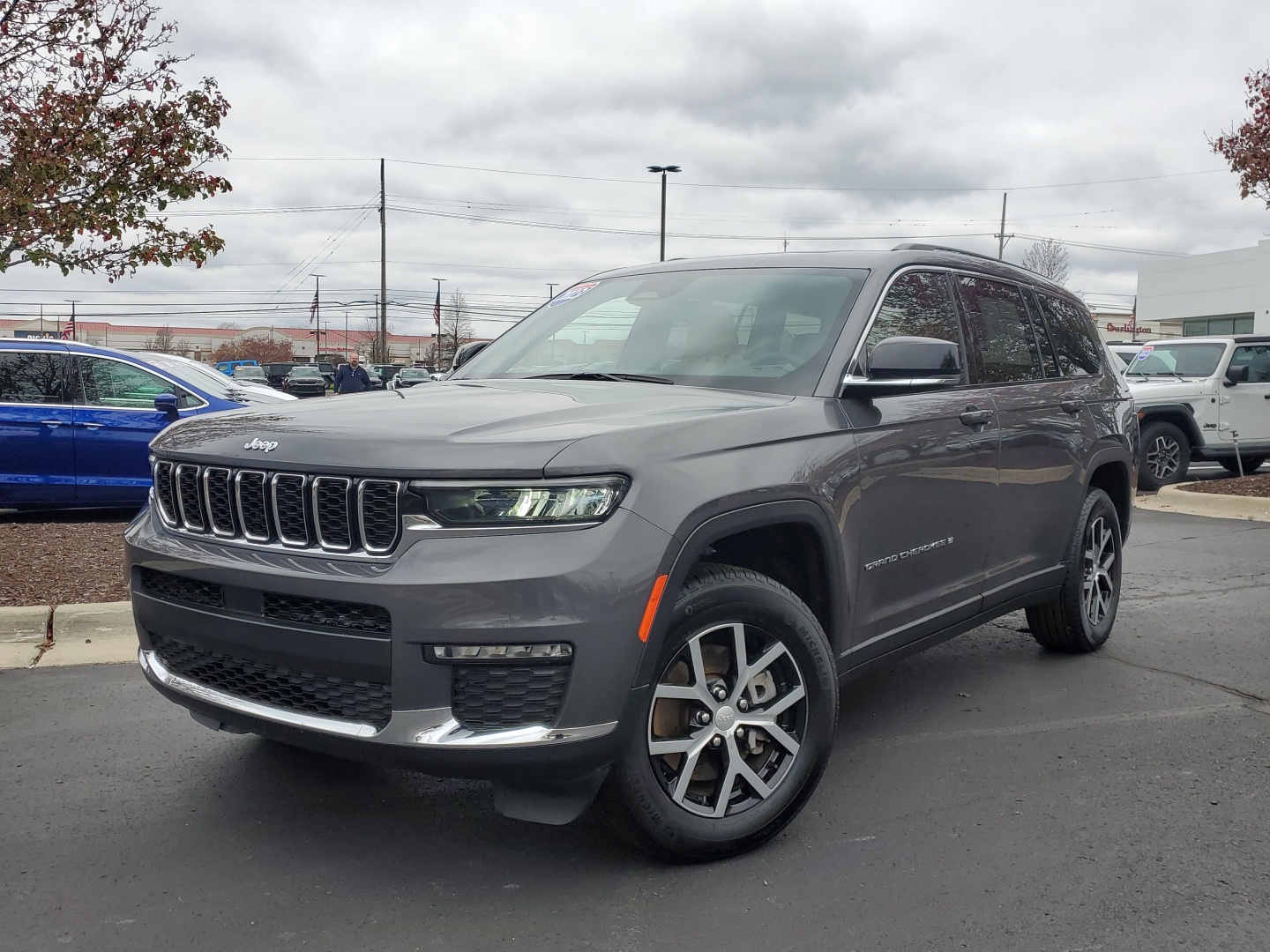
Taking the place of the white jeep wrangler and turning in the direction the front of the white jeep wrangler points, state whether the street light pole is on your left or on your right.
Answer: on your right

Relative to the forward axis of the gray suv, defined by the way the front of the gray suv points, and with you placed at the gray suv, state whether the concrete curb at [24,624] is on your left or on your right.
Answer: on your right

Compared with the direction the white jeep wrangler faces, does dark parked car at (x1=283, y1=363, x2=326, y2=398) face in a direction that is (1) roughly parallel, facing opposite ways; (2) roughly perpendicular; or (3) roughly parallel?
roughly perpendicular

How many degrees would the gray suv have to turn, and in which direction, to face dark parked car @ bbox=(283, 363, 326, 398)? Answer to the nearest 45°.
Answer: approximately 135° to its right

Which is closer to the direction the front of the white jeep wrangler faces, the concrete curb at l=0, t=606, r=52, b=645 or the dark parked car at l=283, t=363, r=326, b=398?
the concrete curb

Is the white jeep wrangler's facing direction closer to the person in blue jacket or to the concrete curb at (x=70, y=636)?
the concrete curb

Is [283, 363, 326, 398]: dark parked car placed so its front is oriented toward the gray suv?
yes

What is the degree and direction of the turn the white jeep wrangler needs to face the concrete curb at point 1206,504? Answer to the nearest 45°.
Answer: approximately 45° to its left

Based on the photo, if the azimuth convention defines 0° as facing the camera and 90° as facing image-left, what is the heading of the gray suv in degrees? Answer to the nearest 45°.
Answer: approximately 45°

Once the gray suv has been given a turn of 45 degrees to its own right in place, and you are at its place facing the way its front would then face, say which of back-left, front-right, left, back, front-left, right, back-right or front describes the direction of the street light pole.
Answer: right
